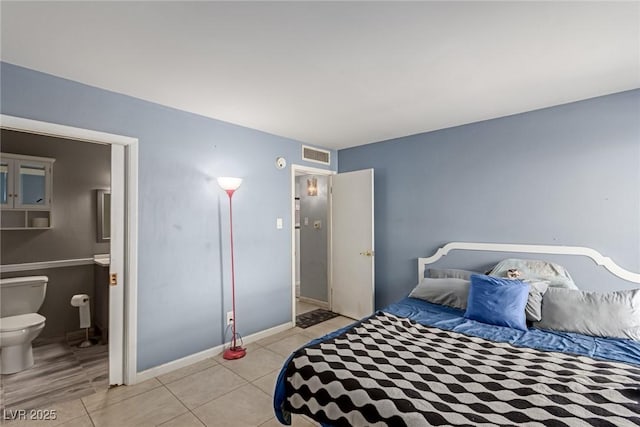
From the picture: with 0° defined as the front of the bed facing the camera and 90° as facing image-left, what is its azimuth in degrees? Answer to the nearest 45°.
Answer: approximately 45°

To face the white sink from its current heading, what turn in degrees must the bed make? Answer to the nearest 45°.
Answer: approximately 45° to its right

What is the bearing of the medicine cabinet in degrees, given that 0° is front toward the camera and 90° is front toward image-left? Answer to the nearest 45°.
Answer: approximately 0°

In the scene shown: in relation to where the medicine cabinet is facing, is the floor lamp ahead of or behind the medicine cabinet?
ahead

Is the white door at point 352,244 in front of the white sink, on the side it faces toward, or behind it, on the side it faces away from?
behind

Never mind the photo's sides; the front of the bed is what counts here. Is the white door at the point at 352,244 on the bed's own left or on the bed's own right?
on the bed's own right
